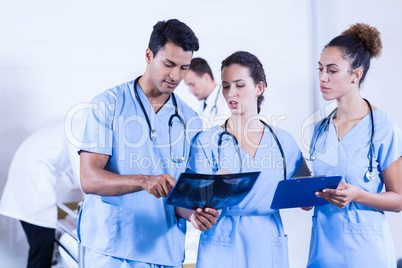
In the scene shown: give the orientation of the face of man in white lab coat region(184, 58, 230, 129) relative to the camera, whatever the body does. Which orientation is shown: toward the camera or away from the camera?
toward the camera

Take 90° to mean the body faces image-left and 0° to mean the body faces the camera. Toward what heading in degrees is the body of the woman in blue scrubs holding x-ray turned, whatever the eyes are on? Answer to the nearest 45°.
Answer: approximately 0°

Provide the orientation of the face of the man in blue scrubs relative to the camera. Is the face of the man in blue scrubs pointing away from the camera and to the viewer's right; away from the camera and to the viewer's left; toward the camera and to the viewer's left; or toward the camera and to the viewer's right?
toward the camera and to the viewer's right

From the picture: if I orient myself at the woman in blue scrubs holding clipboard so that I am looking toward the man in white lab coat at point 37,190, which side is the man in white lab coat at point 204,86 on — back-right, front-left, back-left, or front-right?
front-right

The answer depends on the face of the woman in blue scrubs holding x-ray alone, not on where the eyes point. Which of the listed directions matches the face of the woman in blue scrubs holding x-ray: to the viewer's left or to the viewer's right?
to the viewer's left

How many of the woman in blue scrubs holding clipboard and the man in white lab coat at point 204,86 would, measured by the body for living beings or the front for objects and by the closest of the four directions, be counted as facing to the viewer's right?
0

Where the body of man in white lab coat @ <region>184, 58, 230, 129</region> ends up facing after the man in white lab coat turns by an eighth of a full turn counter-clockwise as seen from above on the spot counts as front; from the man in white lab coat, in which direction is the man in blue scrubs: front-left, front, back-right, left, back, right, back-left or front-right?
front

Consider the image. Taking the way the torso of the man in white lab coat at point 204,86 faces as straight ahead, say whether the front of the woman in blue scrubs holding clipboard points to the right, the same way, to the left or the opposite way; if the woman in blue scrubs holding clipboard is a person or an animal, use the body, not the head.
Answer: the same way

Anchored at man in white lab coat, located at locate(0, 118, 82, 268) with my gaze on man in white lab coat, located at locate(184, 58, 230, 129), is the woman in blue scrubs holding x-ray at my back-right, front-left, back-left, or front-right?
front-right

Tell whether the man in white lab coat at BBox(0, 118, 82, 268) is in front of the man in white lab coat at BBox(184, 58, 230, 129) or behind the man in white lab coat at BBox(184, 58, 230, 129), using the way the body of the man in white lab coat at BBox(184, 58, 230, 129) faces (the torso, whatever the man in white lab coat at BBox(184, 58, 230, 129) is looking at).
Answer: in front

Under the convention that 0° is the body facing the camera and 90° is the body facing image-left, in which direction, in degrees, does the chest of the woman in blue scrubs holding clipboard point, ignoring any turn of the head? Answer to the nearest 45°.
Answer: approximately 45°

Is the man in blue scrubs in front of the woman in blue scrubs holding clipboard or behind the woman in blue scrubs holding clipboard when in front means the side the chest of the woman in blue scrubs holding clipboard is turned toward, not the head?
in front

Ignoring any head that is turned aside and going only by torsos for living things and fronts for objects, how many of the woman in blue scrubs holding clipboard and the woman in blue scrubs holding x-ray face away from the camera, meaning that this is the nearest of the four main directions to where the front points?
0

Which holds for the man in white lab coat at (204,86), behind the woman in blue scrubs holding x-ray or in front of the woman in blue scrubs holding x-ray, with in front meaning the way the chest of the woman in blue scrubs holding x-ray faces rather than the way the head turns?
behind

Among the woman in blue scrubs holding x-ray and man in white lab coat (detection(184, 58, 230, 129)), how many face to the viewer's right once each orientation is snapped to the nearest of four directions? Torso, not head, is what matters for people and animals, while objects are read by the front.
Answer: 0

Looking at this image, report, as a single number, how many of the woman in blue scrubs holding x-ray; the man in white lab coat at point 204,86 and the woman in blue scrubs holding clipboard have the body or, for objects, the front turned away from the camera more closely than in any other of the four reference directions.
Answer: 0

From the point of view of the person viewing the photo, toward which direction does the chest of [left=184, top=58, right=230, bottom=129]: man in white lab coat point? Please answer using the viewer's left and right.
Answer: facing the viewer and to the left of the viewer

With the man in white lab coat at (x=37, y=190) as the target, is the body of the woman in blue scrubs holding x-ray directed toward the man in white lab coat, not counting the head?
no
